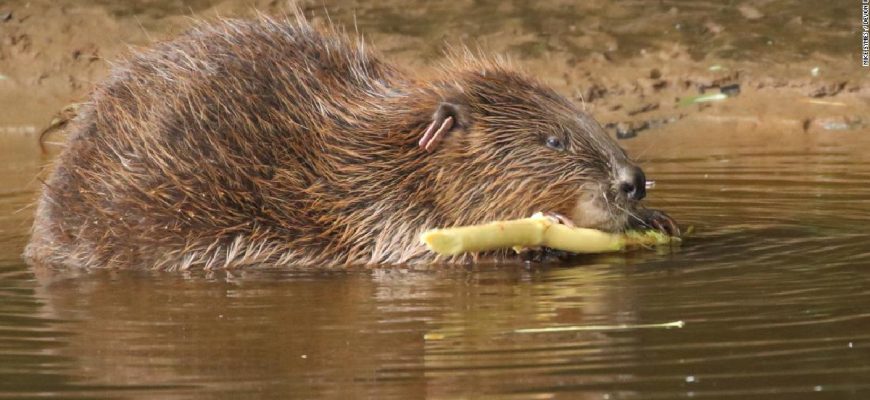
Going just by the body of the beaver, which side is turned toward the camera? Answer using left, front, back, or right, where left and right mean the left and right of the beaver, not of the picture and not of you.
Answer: right
